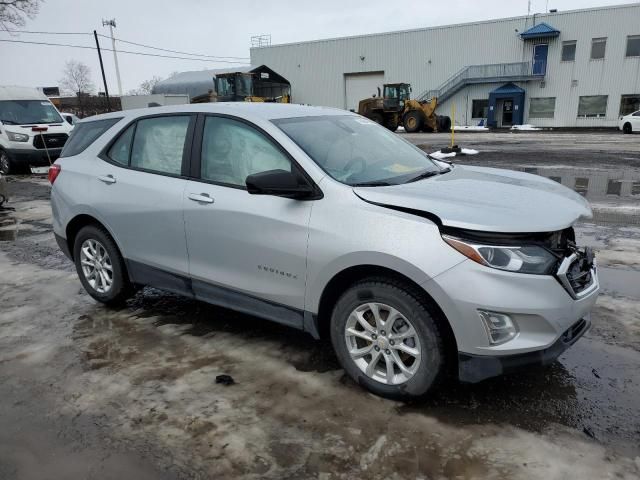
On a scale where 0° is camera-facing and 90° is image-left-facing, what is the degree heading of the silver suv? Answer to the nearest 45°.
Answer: approximately 315°

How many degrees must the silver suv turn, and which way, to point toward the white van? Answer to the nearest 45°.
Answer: approximately 180°

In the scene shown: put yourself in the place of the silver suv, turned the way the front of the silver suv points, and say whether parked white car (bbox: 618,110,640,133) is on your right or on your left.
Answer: on your left

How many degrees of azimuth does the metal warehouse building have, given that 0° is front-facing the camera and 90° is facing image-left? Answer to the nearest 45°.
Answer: approximately 45°

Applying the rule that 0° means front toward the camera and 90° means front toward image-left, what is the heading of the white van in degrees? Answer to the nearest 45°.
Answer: approximately 315°

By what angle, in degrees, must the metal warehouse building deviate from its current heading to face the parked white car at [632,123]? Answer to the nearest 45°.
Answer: approximately 45° to its left

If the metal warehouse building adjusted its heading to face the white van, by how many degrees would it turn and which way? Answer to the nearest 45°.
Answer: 0° — it already faces it

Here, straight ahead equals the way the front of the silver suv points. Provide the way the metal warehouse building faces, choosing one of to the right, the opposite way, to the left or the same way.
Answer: to the right
